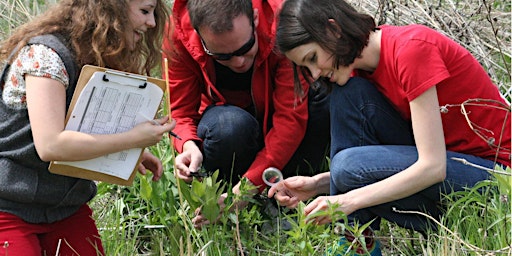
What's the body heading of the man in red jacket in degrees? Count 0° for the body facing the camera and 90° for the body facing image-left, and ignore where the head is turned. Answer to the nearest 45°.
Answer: approximately 0°

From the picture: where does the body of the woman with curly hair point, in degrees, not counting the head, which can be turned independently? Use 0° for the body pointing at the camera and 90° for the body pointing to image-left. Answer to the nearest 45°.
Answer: approximately 270°

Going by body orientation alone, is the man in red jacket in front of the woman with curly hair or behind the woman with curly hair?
in front

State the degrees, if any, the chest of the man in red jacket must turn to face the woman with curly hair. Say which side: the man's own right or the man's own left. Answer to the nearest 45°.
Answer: approximately 45° to the man's own right
